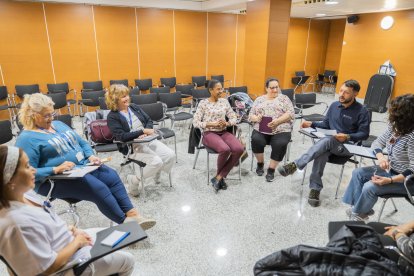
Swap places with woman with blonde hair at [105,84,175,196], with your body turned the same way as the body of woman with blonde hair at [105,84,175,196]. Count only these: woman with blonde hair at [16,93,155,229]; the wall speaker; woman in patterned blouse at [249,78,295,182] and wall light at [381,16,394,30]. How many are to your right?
1

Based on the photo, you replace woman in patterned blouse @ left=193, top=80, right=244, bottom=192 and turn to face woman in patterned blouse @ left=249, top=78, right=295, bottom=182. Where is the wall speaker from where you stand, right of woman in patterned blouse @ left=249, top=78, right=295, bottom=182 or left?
left

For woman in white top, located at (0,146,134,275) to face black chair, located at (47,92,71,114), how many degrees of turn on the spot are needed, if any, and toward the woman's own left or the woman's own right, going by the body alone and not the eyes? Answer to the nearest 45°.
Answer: approximately 90° to the woman's own left

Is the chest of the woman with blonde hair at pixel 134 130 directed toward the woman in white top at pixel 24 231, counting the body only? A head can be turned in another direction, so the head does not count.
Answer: no

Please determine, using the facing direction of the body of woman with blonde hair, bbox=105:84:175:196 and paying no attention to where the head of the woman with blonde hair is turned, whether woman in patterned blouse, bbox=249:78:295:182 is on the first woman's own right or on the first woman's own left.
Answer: on the first woman's own left

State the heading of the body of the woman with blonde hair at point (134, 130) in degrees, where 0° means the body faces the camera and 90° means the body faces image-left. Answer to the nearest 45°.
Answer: approximately 315°

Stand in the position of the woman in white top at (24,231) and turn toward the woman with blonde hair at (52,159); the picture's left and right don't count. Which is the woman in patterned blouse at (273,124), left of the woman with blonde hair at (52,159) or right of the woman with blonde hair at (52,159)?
right

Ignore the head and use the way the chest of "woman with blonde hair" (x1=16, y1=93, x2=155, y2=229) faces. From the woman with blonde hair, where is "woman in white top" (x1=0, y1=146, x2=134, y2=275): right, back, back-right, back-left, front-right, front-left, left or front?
front-right

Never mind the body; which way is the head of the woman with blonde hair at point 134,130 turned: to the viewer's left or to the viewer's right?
to the viewer's right

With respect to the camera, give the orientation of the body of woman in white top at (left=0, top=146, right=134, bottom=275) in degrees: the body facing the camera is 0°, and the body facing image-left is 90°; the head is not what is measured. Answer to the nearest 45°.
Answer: approximately 270°

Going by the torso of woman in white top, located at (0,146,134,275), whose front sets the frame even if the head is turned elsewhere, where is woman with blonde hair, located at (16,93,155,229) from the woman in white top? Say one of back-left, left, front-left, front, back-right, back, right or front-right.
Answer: left

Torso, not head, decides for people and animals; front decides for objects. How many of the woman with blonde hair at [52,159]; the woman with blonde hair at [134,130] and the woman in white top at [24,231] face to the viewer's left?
0

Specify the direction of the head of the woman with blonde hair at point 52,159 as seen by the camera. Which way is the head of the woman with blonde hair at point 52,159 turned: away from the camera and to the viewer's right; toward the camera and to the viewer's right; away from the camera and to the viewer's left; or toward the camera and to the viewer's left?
toward the camera and to the viewer's right

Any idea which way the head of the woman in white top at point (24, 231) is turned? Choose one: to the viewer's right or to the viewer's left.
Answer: to the viewer's right

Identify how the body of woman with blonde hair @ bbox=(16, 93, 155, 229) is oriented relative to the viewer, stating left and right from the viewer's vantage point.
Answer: facing the viewer and to the right of the viewer

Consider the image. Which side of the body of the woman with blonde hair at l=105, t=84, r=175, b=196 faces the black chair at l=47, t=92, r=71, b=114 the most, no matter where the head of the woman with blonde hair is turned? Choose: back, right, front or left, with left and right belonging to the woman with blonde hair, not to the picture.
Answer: back

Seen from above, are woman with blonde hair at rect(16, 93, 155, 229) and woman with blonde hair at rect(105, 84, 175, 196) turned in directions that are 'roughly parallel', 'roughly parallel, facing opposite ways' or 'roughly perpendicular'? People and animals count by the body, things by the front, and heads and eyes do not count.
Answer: roughly parallel

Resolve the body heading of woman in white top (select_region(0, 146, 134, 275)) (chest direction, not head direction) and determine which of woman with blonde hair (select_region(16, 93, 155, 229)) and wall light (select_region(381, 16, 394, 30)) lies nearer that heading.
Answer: the wall light
